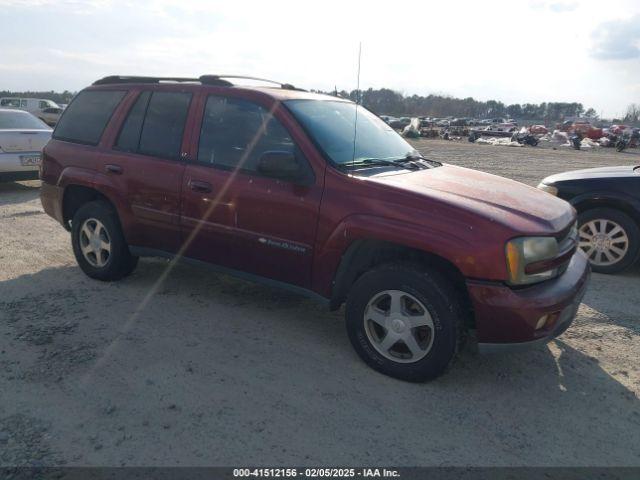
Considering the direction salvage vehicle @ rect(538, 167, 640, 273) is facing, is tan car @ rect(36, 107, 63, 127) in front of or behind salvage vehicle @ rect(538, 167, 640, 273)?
in front

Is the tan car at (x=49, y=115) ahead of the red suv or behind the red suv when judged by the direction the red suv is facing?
behind

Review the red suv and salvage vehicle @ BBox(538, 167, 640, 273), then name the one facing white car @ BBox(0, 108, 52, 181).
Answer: the salvage vehicle

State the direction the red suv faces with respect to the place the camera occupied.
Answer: facing the viewer and to the right of the viewer

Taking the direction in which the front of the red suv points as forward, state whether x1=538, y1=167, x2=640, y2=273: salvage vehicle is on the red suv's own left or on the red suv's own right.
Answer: on the red suv's own left

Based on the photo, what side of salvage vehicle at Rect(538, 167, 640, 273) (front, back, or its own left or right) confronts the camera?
left

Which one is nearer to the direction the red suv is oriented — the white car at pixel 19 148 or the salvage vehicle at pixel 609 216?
the salvage vehicle

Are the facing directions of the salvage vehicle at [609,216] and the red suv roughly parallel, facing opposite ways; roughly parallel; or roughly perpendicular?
roughly parallel, facing opposite ways

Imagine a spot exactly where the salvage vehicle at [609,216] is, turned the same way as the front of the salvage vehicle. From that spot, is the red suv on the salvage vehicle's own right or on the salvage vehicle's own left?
on the salvage vehicle's own left

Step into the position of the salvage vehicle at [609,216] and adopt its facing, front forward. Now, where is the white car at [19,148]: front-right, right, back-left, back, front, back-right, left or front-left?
front

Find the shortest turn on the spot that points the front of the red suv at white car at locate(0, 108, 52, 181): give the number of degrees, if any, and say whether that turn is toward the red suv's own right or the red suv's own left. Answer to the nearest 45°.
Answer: approximately 180°

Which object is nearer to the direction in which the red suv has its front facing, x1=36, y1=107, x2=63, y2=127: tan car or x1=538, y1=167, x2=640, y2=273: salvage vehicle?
the salvage vehicle

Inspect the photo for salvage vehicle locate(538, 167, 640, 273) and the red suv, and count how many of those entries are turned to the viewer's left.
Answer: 1
